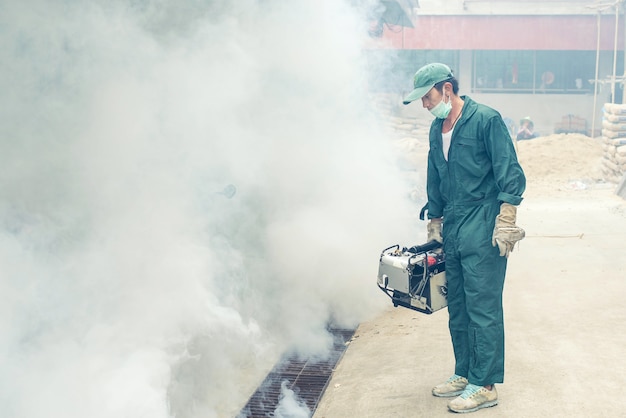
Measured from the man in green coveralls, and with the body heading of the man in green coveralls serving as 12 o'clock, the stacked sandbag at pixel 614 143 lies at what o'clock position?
The stacked sandbag is roughly at 5 o'clock from the man in green coveralls.

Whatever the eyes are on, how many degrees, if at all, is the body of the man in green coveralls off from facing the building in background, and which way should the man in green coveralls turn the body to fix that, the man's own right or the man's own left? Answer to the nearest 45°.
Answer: approximately 135° to the man's own right

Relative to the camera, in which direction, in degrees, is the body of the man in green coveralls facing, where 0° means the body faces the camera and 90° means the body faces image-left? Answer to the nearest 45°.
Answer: approximately 45°

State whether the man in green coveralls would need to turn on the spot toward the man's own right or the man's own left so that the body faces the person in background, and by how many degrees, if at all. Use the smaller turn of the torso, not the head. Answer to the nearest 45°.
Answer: approximately 135° to the man's own right

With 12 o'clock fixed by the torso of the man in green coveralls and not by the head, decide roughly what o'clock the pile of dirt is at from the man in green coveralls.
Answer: The pile of dirt is roughly at 5 o'clock from the man in green coveralls.
